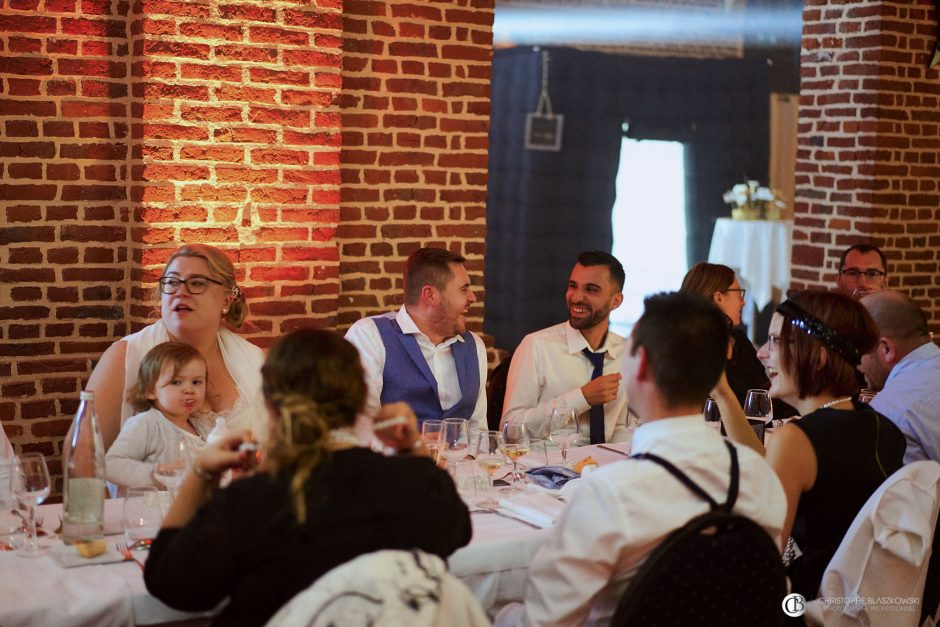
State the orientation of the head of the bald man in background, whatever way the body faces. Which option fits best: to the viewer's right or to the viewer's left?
to the viewer's left

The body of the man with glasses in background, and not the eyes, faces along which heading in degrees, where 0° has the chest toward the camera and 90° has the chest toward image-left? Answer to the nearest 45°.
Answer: approximately 0°

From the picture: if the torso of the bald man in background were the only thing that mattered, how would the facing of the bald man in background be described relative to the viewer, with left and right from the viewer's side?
facing away from the viewer and to the left of the viewer

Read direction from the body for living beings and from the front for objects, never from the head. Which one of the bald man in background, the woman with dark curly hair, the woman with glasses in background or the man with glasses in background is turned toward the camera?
the man with glasses in background
